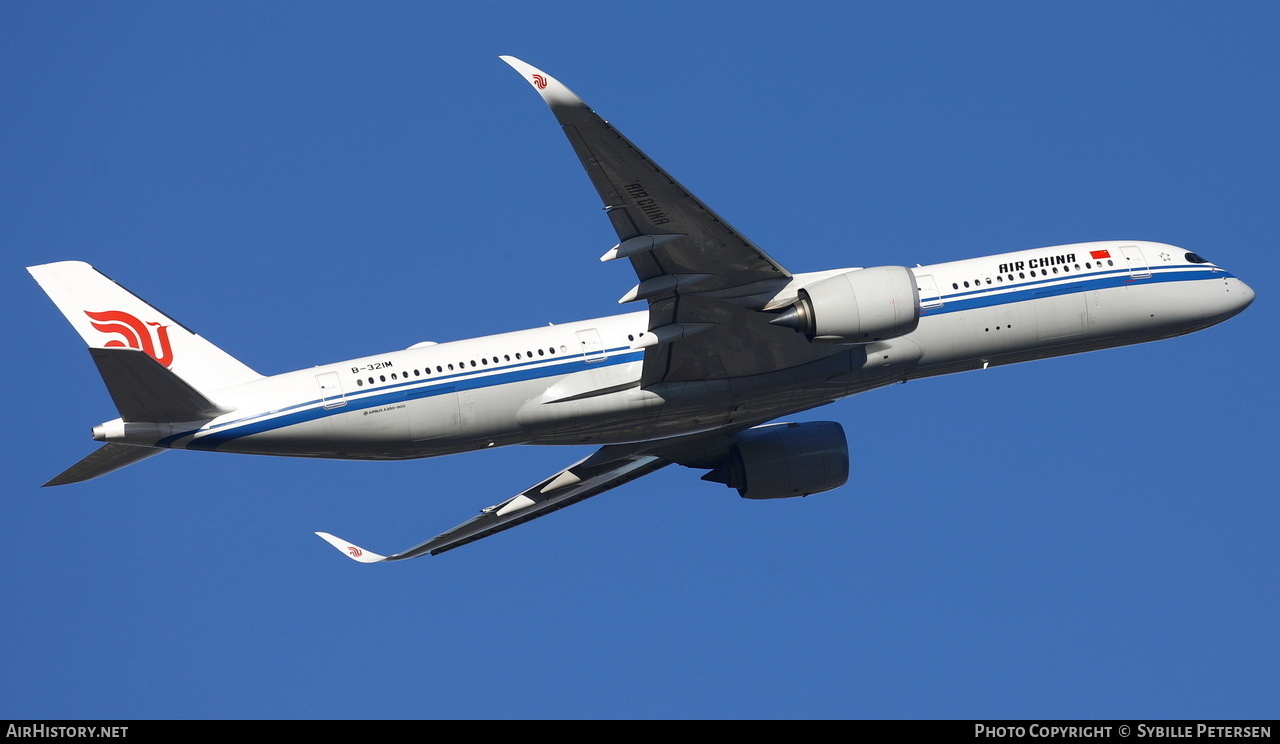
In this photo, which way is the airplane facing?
to the viewer's right
